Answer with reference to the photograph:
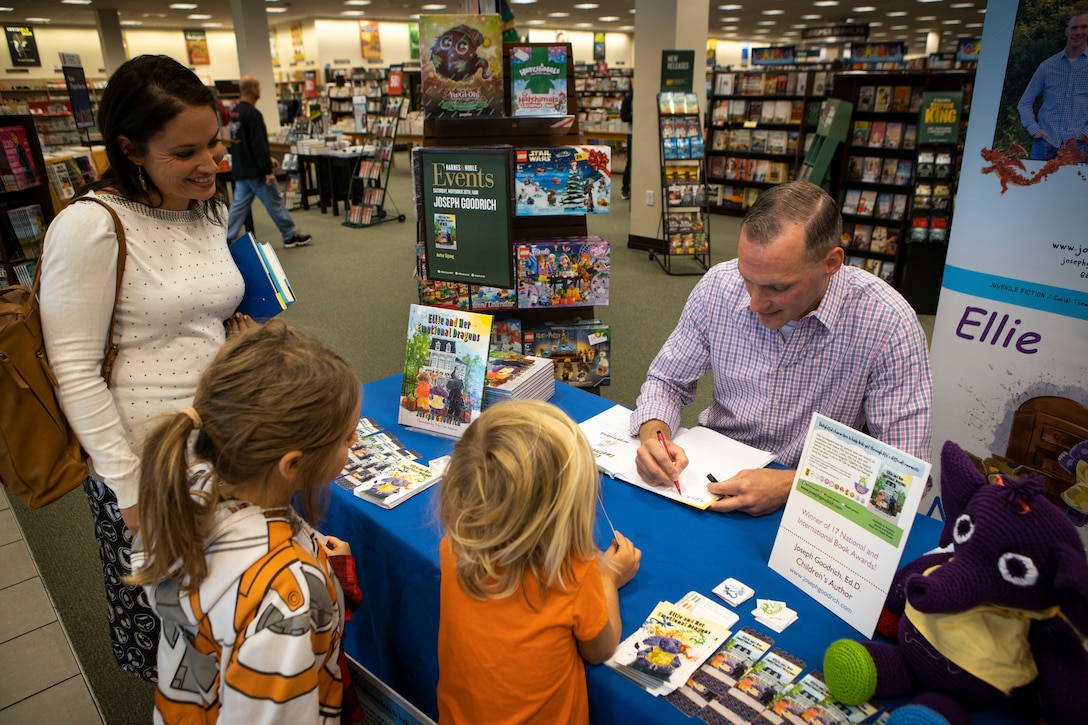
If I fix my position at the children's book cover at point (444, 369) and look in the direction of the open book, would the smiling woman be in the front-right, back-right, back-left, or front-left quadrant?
back-right

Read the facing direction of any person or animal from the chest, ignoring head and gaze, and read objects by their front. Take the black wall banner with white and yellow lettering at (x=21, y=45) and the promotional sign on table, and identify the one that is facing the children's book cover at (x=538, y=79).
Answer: the black wall banner with white and yellow lettering

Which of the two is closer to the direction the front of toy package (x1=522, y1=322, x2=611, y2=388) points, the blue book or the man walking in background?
the blue book

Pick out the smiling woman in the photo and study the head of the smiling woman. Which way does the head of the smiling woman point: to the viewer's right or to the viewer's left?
to the viewer's right

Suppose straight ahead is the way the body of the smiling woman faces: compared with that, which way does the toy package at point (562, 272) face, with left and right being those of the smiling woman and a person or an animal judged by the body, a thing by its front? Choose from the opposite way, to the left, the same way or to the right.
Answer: to the right

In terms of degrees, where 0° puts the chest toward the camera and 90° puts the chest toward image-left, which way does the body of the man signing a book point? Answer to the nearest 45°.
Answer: approximately 45°

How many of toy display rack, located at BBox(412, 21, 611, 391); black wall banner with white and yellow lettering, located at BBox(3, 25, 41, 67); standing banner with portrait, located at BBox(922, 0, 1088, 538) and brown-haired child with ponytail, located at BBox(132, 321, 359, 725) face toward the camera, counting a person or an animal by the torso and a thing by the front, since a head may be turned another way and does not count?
3

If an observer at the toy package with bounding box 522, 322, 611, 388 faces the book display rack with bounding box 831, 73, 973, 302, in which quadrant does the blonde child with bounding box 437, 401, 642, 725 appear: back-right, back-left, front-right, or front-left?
back-right

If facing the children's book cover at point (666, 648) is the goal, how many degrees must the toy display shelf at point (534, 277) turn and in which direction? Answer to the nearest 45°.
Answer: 0° — it already faces it

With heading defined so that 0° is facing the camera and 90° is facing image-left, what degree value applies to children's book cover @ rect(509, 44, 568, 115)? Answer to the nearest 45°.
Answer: approximately 0°
